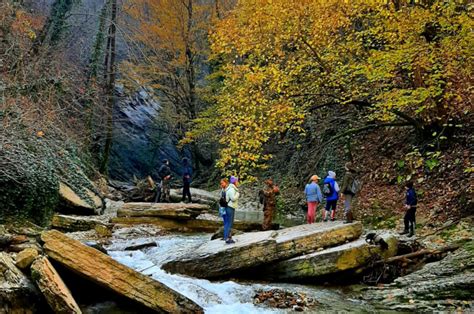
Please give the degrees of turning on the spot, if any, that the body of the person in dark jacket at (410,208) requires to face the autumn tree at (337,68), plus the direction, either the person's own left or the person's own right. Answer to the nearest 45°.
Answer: approximately 45° to the person's own right

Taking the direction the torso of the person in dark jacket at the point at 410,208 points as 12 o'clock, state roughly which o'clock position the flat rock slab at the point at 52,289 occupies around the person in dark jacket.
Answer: The flat rock slab is roughly at 10 o'clock from the person in dark jacket.

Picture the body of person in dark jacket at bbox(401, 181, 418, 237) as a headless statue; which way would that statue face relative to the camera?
to the viewer's left

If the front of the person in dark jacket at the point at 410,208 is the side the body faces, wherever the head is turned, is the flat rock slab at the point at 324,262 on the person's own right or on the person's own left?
on the person's own left

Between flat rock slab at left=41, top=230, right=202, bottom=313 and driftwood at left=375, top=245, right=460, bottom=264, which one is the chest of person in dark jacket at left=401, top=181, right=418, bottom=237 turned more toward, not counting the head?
the flat rock slab

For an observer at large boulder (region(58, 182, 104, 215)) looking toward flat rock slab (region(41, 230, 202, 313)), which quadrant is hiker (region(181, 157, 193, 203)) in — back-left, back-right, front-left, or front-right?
back-left

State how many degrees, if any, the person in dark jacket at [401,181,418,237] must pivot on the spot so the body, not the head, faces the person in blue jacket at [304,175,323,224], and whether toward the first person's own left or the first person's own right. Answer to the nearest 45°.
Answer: approximately 45° to the first person's own right
